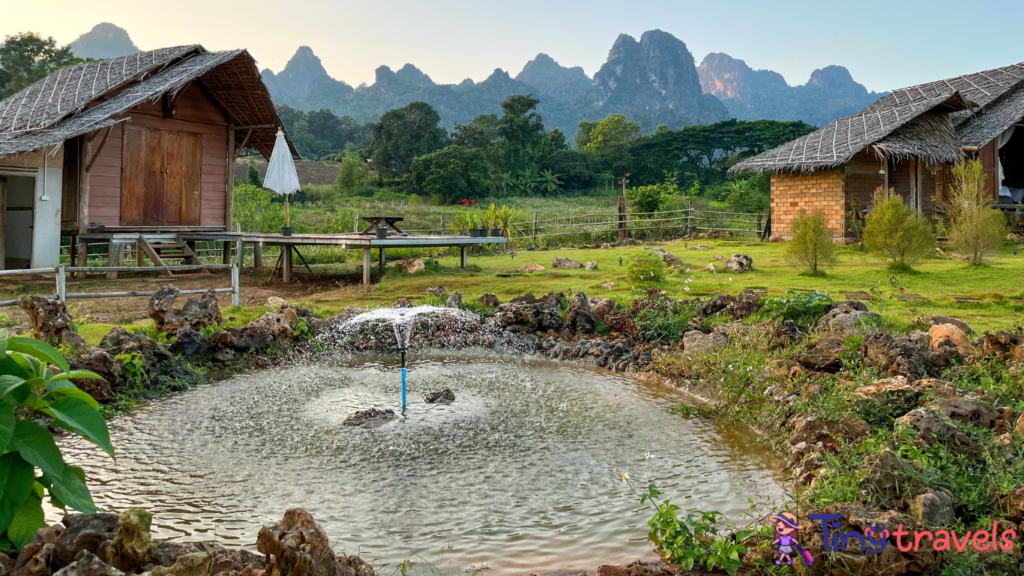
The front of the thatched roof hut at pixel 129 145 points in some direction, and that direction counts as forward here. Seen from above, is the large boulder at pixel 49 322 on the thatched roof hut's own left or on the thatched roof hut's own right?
on the thatched roof hut's own right

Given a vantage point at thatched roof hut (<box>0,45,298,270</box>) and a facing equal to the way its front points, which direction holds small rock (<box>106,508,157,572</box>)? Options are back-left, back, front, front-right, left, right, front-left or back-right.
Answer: front-right

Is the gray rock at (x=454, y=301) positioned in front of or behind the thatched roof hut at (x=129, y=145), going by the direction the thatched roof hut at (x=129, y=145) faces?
in front

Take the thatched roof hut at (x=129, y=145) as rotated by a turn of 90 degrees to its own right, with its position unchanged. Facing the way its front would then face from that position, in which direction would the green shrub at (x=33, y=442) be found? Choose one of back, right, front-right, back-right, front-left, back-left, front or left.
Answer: front-left

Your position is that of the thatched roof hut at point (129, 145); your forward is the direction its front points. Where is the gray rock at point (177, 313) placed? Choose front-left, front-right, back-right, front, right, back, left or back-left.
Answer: front-right

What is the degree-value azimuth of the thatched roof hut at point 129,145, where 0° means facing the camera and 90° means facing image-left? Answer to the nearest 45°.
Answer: approximately 315°

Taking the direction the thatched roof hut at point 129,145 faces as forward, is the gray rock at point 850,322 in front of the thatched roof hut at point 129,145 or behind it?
in front
